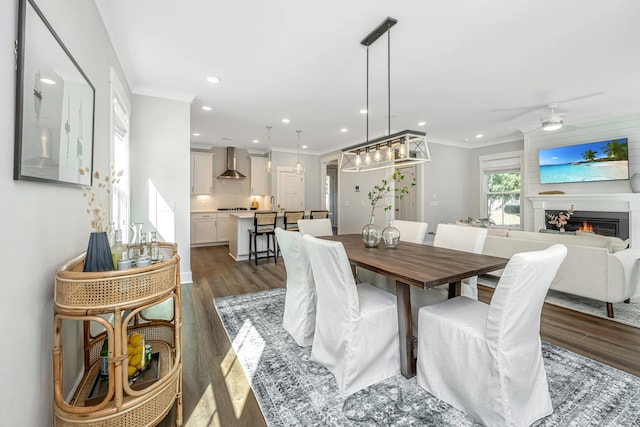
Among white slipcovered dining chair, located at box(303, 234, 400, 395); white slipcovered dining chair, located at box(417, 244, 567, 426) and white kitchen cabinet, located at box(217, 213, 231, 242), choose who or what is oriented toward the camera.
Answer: the white kitchen cabinet

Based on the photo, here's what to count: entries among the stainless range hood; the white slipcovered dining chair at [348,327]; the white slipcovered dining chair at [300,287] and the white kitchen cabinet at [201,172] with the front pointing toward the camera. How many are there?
2

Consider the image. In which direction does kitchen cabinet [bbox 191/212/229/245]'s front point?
toward the camera

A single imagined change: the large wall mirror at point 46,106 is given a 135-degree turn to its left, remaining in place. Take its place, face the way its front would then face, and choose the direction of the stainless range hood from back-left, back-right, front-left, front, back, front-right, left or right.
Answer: front-right

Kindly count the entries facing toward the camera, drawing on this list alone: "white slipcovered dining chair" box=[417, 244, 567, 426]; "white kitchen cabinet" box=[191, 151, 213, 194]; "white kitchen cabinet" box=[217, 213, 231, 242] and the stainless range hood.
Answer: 3

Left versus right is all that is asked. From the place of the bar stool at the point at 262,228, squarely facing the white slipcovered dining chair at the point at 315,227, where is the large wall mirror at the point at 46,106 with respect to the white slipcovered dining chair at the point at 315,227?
right

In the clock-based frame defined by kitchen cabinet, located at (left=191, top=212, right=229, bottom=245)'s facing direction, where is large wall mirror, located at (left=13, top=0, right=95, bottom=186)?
The large wall mirror is roughly at 12 o'clock from the kitchen cabinet.

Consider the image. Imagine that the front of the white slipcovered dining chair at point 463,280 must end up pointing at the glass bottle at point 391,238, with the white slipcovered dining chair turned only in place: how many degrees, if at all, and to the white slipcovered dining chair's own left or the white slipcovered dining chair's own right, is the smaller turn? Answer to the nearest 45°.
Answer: approximately 45° to the white slipcovered dining chair's own right

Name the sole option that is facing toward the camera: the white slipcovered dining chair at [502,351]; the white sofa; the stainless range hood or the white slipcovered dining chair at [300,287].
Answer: the stainless range hood

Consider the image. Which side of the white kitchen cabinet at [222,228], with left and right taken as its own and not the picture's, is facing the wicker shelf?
front

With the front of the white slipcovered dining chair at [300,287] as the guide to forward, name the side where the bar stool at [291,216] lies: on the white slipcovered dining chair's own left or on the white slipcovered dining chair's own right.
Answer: on the white slipcovered dining chair's own left

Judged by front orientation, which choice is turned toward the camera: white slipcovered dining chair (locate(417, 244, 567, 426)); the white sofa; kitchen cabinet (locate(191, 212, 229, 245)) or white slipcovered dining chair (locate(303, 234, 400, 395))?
the kitchen cabinet

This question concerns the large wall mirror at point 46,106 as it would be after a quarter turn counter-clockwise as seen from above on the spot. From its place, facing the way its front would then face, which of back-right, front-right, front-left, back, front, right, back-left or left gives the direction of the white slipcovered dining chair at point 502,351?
right

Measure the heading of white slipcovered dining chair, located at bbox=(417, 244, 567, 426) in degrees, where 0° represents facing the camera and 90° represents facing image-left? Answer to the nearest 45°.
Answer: approximately 135°
